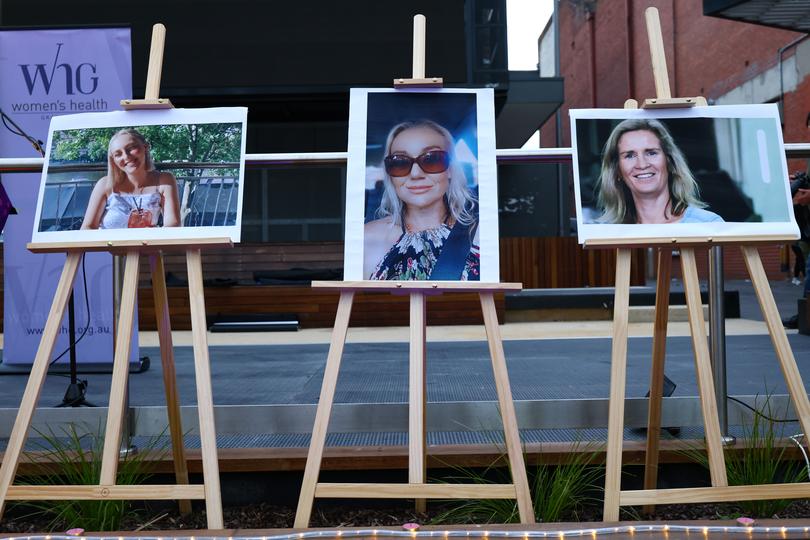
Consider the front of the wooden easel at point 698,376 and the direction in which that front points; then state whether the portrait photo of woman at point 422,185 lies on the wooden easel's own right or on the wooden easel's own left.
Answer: on the wooden easel's own right

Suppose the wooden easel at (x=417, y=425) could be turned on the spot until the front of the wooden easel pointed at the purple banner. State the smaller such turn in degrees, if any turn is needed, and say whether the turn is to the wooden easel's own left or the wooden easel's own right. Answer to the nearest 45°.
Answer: approximately 135° to the wooden easel's own right

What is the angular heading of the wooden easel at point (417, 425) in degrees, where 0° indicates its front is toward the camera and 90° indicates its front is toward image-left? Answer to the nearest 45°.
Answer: approximately 0°

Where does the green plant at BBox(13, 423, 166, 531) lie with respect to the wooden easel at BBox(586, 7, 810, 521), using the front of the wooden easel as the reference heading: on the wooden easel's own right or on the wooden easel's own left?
on the wooden easel's own right

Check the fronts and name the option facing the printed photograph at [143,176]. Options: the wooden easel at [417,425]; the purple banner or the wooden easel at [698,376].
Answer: the purple banner

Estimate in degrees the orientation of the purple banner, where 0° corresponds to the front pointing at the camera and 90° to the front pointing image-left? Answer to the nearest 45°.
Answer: approximately 0°

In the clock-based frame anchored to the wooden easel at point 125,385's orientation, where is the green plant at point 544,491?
The green plant is roughly at 8 o'clock from the wooden easel.

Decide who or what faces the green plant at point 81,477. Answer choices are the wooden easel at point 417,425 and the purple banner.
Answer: the purple banner

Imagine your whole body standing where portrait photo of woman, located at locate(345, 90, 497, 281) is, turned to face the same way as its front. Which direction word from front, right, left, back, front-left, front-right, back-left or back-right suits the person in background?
back-left
